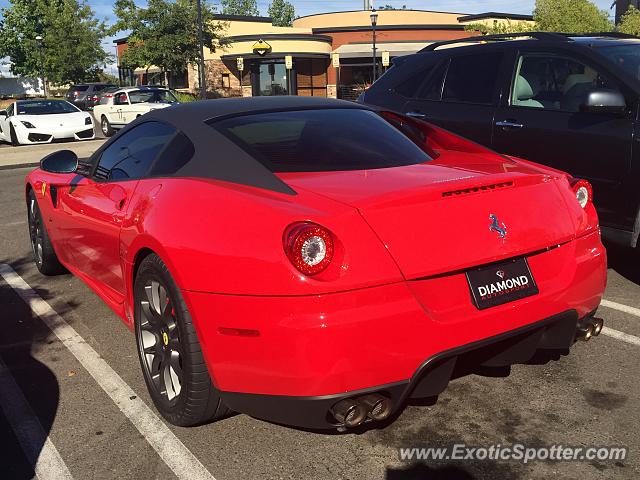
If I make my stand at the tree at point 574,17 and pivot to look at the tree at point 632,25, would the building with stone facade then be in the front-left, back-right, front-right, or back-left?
back-right

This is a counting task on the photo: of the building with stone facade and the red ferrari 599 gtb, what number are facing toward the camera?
1

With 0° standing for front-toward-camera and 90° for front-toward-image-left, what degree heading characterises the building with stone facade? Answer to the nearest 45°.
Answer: approximately 0°

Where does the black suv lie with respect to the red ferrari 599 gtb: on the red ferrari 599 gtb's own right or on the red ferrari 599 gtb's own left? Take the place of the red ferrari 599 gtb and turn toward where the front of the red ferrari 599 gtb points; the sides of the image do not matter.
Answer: on the red ferrari 599 gtb's own right

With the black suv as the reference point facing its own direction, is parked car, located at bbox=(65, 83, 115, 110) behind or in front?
behind

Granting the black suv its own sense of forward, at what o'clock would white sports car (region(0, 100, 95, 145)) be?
The white sports car is roughly at 6 o'clock from the black suv.

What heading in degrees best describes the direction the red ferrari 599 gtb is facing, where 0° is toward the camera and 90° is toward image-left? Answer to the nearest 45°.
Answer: approximately 135°

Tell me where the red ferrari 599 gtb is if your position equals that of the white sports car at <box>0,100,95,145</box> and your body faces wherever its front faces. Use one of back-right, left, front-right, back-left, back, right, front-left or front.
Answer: front-right

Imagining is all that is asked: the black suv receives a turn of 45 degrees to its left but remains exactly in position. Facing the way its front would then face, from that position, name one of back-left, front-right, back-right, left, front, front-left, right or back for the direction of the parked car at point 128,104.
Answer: back-left

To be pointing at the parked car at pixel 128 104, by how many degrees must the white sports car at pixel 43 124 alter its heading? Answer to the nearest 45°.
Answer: approximately 90° to its left

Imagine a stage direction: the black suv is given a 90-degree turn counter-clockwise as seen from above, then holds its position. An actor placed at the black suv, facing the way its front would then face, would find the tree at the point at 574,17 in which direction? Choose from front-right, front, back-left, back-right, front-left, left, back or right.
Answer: front-left

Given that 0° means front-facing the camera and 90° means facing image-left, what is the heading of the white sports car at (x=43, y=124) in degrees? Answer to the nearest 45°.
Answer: approximately 315°

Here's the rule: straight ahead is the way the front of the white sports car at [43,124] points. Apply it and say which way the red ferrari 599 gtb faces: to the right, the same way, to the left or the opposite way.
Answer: the opposite way

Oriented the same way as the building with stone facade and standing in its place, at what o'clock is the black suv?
The black suv is roughly at 12 o'clock from the building with stone facade.
